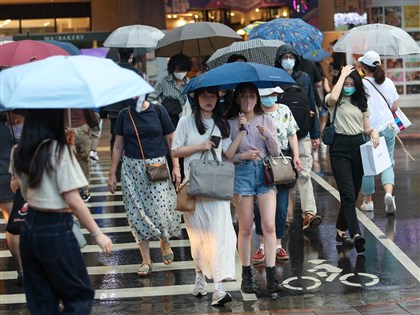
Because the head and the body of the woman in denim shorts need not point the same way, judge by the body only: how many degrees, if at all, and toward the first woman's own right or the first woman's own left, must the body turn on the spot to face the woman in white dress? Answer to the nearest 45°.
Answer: approximately 45° to the first woman's own right

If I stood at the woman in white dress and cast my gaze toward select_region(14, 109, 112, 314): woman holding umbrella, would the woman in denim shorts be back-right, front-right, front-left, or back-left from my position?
back-left

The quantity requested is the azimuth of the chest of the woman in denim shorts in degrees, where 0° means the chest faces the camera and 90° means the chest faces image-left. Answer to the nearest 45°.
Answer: approximately 0°

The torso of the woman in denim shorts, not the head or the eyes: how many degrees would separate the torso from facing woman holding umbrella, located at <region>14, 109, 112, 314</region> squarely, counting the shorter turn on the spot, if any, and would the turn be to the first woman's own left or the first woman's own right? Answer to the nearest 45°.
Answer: approximately 45° to the first woman's own right
